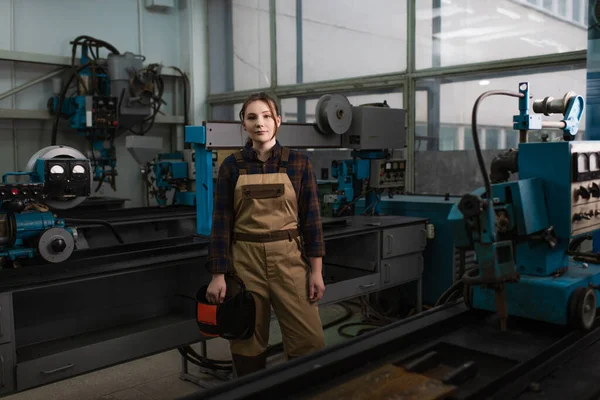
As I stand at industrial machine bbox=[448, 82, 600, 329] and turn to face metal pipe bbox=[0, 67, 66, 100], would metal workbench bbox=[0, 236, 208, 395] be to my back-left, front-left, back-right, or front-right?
front-left

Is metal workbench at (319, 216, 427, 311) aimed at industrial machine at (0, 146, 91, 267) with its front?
no

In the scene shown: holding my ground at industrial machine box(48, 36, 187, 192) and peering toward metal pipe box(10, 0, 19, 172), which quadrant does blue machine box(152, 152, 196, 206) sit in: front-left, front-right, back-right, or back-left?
back-left

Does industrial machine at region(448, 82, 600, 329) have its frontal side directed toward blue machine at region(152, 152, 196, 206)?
no

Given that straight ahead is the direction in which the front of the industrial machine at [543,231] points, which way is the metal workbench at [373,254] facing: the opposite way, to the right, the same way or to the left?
the same way

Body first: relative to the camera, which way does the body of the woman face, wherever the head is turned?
toward the camera

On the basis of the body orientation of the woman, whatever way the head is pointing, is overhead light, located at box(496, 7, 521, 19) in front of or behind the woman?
behind

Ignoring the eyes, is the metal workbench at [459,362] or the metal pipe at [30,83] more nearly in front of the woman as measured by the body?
the metal workbench

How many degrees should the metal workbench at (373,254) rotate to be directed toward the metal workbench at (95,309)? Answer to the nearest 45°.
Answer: approximately 90° to its right

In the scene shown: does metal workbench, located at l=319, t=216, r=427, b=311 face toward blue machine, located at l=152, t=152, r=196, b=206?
no

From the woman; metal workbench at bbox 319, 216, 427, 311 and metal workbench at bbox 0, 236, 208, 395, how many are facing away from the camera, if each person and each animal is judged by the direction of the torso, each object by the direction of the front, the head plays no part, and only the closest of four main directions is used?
0

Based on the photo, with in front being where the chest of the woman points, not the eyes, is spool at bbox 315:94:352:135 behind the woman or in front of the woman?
behind

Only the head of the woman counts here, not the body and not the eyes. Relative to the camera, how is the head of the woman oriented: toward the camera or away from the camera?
toward the camera

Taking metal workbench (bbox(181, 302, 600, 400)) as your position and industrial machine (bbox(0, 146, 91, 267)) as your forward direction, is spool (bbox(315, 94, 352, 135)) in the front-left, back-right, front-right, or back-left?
front-right

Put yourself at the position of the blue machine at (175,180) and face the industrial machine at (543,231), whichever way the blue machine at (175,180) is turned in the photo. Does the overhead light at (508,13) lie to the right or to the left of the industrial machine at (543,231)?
left
